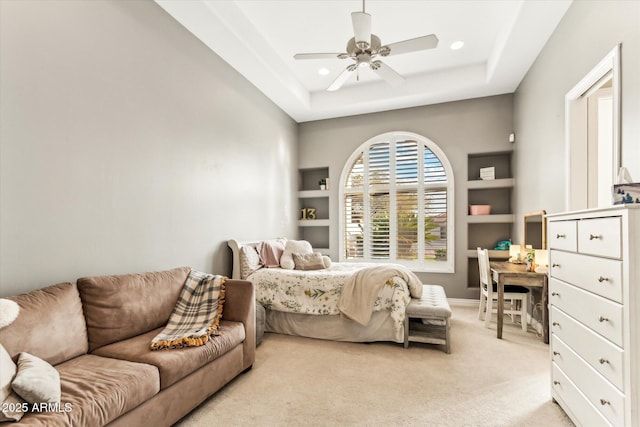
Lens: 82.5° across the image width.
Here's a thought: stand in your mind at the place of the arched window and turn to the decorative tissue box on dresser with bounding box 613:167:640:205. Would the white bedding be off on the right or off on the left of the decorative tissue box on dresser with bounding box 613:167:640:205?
right

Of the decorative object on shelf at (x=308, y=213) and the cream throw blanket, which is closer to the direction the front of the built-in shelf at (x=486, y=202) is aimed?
the cream throw blanket

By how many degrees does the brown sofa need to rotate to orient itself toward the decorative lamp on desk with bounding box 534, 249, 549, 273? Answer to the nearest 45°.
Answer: approximately 45° to its left

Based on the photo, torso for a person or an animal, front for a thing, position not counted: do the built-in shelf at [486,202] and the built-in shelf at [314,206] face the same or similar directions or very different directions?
same or similar directions

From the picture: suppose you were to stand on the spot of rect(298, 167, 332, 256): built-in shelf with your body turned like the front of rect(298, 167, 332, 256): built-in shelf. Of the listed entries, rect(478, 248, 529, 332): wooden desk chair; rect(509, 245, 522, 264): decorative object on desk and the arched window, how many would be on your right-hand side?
0

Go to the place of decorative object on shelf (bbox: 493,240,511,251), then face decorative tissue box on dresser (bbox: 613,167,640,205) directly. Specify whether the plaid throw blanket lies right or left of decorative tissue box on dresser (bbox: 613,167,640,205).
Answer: right

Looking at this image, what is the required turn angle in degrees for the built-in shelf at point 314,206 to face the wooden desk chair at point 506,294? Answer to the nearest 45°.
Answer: approximately 45° to its left

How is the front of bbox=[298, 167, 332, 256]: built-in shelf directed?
toward the camera

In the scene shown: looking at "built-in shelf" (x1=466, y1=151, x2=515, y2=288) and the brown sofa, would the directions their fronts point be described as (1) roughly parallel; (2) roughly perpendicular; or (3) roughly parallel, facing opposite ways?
roughly perpendicular

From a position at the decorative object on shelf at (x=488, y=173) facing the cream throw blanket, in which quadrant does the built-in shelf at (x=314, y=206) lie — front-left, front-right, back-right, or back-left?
front-right

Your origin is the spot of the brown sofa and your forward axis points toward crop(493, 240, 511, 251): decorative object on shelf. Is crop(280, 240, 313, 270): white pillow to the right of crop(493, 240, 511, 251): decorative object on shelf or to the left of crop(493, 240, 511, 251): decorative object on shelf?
left

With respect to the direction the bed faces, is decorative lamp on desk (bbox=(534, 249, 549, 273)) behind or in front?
in front

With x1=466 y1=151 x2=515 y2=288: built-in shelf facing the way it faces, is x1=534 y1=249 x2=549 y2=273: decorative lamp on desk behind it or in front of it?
in front

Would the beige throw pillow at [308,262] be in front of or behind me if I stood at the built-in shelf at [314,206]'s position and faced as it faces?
in front

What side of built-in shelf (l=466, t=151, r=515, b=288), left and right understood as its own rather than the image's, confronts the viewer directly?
front
